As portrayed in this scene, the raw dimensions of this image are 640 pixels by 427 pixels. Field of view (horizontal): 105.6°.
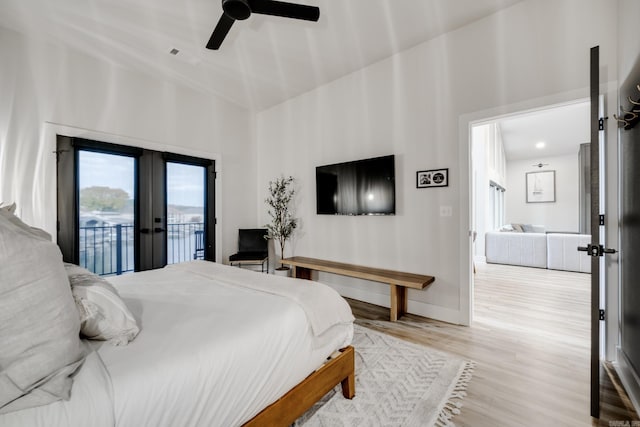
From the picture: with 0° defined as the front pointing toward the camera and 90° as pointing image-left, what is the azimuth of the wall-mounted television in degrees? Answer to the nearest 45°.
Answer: approximately 45°

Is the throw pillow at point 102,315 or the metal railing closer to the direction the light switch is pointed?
the throw pillow

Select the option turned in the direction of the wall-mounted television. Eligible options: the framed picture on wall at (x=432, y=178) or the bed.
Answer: the bed

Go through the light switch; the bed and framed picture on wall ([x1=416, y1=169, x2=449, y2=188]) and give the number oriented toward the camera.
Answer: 2

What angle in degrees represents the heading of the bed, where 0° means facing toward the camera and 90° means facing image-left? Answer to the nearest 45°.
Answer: approximately 225°

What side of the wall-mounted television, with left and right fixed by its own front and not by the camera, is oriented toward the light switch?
left

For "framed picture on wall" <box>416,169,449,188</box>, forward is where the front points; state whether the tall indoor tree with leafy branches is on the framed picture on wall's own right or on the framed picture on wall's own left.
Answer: on the framed picture on wall's own right

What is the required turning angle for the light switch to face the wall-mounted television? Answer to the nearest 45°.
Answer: approximately 90° to its right

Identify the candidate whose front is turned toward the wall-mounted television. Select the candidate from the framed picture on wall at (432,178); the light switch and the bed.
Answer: the bed

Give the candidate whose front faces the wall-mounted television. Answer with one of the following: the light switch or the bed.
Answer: the bed
